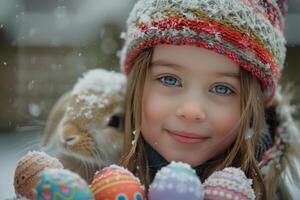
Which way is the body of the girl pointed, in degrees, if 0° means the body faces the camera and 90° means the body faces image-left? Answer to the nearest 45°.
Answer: approximately 0°

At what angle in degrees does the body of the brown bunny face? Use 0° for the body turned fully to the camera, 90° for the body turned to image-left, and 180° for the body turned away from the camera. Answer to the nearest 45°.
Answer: approximately 45°

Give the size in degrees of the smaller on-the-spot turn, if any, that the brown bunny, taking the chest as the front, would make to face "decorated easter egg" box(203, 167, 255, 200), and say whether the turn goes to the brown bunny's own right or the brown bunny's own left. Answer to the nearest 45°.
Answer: approximately 90° to the brown bunny's own left
